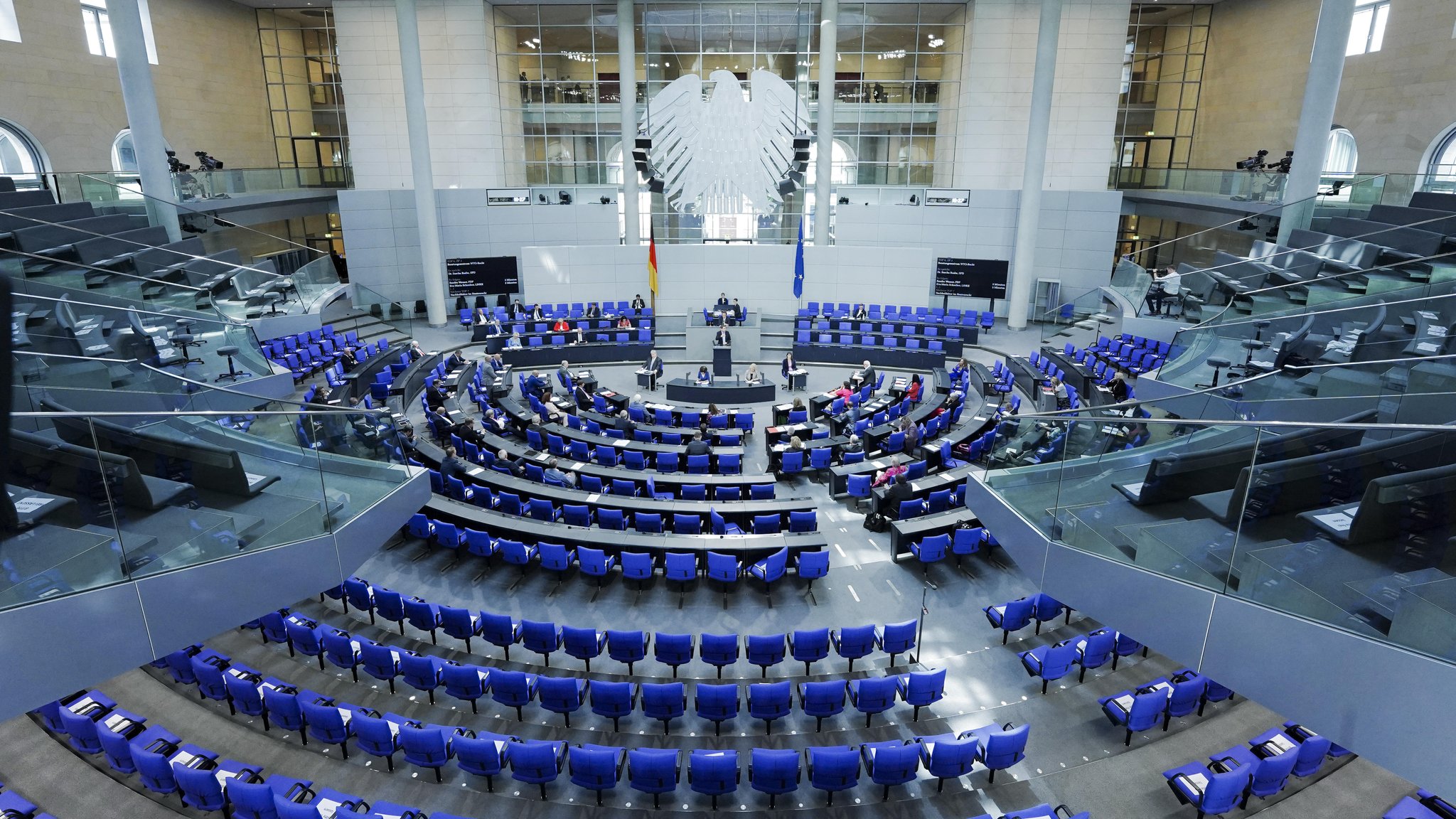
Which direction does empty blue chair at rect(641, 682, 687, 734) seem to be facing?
away from the camera

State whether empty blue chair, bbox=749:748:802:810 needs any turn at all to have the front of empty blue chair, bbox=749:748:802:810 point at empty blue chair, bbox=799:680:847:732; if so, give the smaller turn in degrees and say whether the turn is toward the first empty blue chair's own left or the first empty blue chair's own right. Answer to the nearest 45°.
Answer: approximately 45° to the first empty blue chair's own right

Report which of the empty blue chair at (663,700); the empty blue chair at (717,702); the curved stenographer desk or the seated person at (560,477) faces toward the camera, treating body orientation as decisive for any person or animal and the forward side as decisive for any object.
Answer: the curved stenographer desk

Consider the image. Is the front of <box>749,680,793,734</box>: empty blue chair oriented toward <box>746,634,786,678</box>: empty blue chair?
yes

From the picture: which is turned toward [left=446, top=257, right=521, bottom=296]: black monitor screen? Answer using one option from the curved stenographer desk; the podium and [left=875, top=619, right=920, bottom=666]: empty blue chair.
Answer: the empty blue chair

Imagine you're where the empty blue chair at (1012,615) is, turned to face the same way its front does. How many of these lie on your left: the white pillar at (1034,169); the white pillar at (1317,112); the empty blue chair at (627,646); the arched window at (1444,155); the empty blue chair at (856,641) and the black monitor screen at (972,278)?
2

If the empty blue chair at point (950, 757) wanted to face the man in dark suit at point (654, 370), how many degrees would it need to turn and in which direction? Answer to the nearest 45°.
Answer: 0° — it already faces them

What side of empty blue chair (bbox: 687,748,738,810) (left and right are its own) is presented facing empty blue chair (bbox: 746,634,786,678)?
front

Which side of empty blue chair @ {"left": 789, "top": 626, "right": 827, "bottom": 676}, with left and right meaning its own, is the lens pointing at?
back

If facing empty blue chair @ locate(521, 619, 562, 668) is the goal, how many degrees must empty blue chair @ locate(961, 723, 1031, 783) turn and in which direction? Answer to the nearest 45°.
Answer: approximately 45° to its left

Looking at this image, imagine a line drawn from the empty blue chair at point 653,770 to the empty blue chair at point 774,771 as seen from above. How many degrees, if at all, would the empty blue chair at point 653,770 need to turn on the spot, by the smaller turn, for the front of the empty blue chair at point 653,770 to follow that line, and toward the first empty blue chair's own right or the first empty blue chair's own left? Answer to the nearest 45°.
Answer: approximately 90° to the first empty blue chair's own right

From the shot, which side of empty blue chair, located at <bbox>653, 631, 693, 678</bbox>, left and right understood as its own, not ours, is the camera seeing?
back

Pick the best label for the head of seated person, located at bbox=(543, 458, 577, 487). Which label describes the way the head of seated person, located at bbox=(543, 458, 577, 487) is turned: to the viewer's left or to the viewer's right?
to the viewer's right

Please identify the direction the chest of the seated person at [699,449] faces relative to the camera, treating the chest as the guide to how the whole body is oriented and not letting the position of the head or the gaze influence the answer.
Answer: away from the camera

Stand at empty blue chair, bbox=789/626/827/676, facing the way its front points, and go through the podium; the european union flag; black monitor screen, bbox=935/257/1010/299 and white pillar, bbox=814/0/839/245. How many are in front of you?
4

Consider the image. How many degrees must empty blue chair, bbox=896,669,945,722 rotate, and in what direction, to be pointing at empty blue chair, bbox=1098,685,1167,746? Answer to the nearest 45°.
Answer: approximately 135° to its right

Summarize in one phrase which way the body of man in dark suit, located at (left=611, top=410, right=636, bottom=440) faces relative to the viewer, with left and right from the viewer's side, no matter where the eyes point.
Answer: facing away from the viewer
